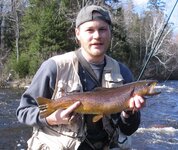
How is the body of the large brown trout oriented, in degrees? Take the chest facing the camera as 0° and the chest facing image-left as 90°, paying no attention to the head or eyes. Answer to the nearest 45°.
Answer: approximately 270°
